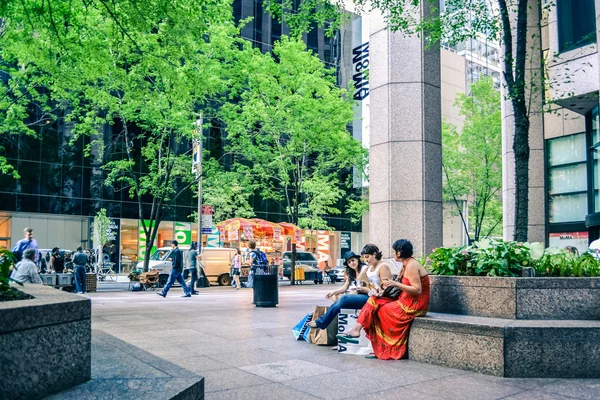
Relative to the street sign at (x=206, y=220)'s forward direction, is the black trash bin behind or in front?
in front

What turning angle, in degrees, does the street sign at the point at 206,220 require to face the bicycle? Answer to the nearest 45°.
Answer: approximately 135° to its right

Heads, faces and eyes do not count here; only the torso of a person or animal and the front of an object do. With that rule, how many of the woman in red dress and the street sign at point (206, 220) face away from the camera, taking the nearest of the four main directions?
0

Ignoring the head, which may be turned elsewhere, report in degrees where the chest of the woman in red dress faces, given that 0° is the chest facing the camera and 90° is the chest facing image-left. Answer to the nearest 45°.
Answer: approximately 90°

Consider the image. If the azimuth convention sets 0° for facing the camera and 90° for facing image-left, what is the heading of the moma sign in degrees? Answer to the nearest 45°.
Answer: approximately 45°
